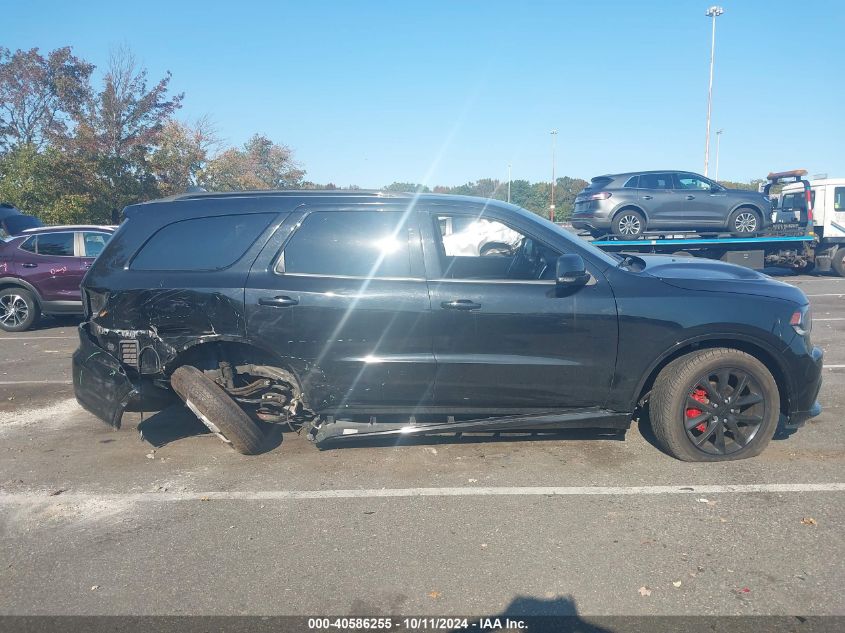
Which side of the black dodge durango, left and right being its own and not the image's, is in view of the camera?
right

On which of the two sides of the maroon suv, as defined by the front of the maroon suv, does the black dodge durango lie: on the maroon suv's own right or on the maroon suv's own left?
on the maroon suv's own right

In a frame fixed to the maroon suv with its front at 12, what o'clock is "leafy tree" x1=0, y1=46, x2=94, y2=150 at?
The leafy tree is roughly at 9 o'clock from the maroon suv.

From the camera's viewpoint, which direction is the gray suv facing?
to the viewer's right

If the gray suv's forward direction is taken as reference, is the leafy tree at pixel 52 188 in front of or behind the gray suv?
behind

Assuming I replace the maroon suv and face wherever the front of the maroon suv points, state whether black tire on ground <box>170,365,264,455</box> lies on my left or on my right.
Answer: on my right

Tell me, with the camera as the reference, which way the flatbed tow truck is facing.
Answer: facing to the right of the viewer
